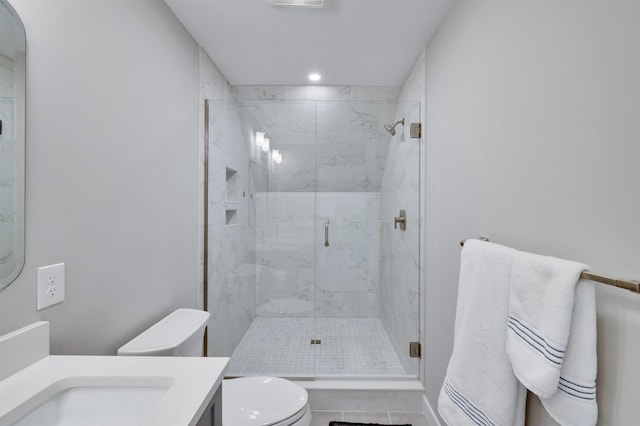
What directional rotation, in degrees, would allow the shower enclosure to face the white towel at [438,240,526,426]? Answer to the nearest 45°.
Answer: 0° — it already faces it

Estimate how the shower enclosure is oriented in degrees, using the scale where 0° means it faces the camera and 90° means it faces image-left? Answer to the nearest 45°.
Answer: approximately 0°

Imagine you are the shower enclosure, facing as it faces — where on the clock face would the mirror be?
The mirror is roughly at 1 o'clock from the shower enclosure.

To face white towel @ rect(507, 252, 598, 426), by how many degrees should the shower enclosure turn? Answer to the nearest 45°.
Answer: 0° — it already faces it

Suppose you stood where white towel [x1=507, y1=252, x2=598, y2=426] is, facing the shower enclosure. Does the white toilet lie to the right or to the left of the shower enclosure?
left

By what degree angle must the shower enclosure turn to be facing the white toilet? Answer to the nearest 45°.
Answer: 0° — it already faces it

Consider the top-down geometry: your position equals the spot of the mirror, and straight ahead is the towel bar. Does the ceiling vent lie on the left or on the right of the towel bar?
left
